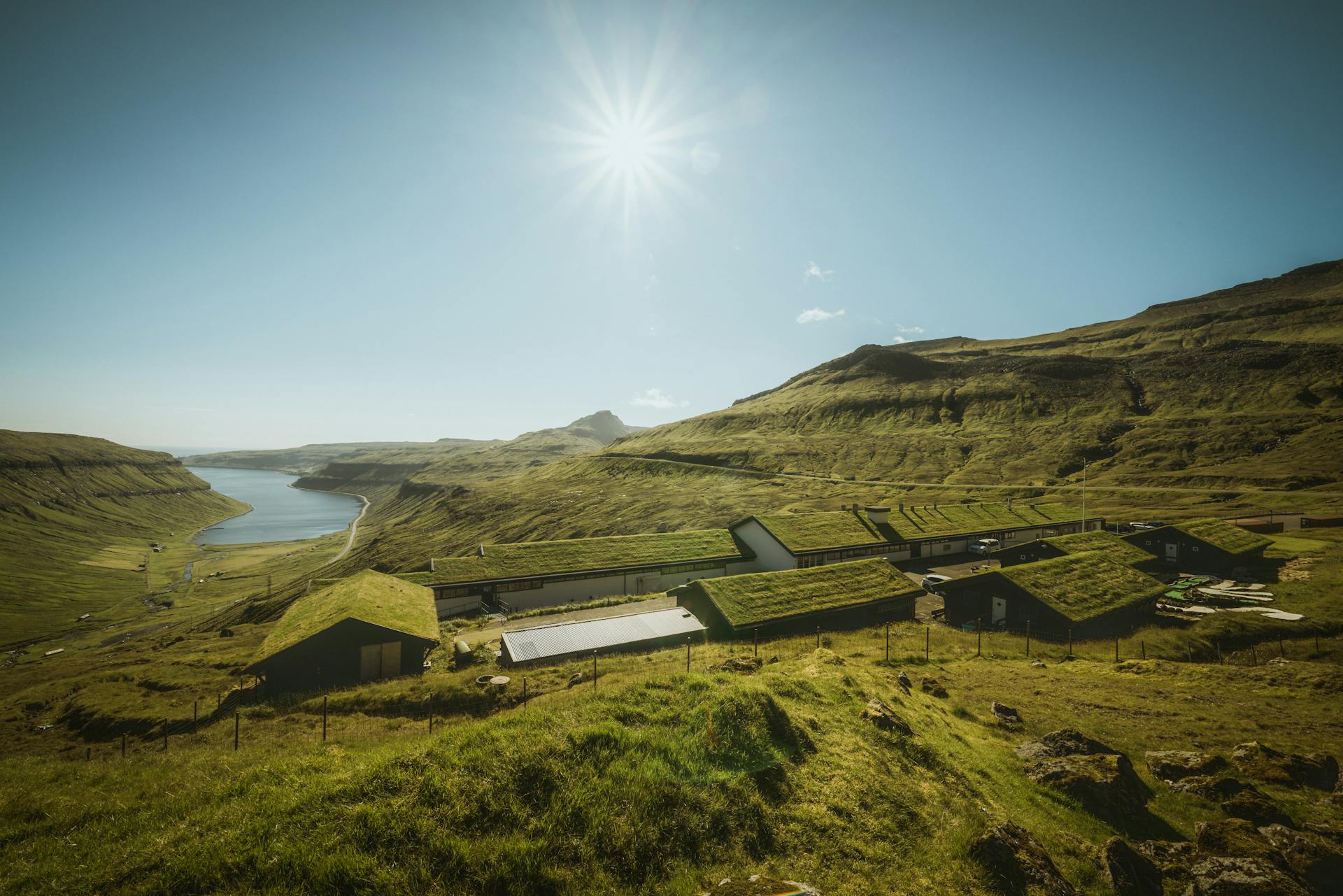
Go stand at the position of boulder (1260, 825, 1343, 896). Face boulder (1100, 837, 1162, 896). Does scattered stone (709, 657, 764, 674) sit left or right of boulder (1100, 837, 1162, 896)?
right

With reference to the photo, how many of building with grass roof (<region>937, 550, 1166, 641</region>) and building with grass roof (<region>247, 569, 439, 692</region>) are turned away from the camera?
0

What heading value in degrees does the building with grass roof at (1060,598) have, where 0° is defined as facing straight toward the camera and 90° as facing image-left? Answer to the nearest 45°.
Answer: approximately 45°

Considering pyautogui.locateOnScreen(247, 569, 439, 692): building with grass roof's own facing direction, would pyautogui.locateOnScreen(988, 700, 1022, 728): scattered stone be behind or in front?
in front

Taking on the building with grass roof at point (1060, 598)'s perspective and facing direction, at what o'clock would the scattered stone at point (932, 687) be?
The scattered stone is roughly at 11 o'clock from the building with grass roof.

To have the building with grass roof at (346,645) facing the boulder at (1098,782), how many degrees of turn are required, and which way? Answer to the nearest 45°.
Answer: approximately 45° to its left

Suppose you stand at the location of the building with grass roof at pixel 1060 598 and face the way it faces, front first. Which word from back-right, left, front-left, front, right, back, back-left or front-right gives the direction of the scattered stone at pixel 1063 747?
front-left

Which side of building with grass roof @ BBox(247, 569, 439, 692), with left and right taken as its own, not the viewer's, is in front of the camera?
front

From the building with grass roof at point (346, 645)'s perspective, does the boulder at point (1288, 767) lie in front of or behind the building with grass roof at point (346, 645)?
in front

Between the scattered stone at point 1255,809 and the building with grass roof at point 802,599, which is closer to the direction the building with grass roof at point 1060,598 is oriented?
the building with grass roof

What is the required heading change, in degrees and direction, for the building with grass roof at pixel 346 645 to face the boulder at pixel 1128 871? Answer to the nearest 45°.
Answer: approximately 45° to its left

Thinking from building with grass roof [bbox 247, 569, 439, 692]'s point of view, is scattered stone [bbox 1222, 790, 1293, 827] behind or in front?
in front
